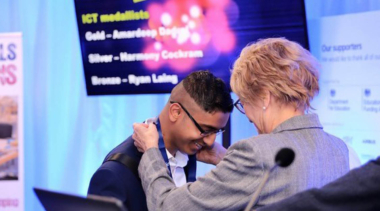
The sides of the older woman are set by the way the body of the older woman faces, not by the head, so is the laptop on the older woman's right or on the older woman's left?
on the older woman's left

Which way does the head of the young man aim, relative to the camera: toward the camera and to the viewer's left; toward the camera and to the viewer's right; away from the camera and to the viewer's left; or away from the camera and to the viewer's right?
toward the camera and to the viewer's right

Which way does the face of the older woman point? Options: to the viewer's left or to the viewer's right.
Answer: to the viewer's left

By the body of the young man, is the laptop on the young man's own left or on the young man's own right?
on the young man's own right

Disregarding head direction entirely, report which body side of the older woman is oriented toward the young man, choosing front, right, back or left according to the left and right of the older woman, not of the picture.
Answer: front

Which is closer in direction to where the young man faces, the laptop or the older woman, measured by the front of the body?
the older woman

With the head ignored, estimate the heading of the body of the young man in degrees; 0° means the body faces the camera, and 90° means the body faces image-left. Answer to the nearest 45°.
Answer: approximately 315°

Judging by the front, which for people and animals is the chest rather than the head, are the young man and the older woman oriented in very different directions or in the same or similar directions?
very different directions

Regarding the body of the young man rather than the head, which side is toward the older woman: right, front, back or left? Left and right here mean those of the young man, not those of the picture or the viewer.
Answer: front

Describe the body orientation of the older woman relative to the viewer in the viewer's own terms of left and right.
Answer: facing away from the viewer and to the left of the viewer
